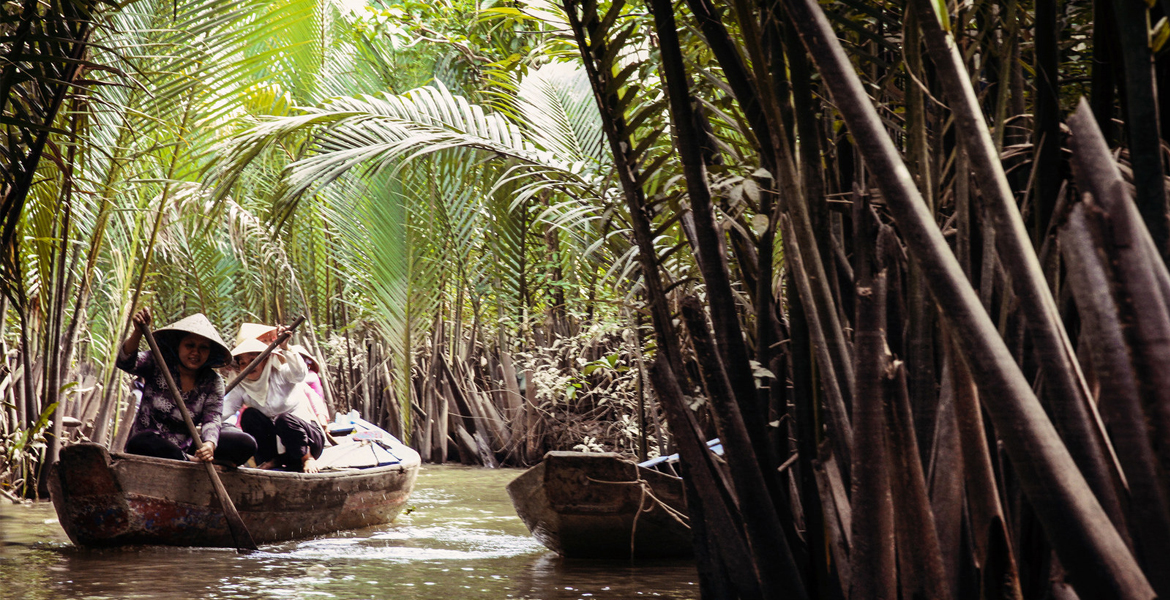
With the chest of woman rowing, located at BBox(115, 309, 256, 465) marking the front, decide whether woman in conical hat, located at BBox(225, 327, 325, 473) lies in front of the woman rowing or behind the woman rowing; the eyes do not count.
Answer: behind

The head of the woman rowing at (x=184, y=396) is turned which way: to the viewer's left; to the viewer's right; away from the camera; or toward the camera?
toward the camera

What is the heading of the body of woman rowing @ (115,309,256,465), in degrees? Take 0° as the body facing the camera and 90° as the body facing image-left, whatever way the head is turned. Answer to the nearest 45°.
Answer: approximately 0°

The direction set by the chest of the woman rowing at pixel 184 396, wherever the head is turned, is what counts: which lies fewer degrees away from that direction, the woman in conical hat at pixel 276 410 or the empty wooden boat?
the empty wooden boat

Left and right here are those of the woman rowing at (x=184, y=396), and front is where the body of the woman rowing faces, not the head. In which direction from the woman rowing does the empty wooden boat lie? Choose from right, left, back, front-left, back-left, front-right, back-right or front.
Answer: front-left
